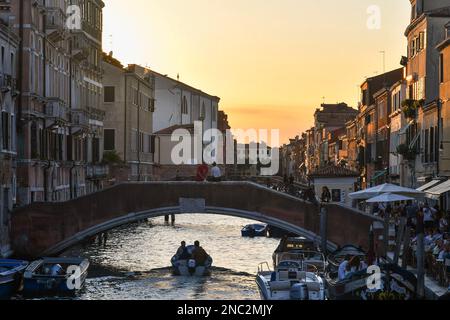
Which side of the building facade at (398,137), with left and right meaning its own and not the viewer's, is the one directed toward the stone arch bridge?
front

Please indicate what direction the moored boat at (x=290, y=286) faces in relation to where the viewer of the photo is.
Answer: facing away from the viewer

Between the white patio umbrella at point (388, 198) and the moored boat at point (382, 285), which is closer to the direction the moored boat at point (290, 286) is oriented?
the white patio umbrella

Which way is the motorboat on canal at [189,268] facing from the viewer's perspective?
away from the camera

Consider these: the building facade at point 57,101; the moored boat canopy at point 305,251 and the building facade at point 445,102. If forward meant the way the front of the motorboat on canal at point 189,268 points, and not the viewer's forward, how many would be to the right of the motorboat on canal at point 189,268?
2

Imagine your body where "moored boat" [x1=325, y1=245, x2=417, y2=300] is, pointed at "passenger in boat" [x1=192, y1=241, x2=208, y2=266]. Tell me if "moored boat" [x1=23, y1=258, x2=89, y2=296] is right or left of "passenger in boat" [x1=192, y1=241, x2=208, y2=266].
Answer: left

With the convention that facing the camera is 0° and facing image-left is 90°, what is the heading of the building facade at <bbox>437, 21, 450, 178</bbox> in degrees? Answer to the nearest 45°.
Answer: approximately 45°

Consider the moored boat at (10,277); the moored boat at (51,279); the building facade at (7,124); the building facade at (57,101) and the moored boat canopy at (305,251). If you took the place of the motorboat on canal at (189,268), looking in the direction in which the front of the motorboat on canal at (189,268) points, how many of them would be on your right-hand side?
1

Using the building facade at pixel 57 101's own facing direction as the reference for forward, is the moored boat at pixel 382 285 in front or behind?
in front

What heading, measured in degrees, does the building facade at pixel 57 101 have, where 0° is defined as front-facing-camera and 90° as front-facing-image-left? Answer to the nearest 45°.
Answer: approximately 315°
